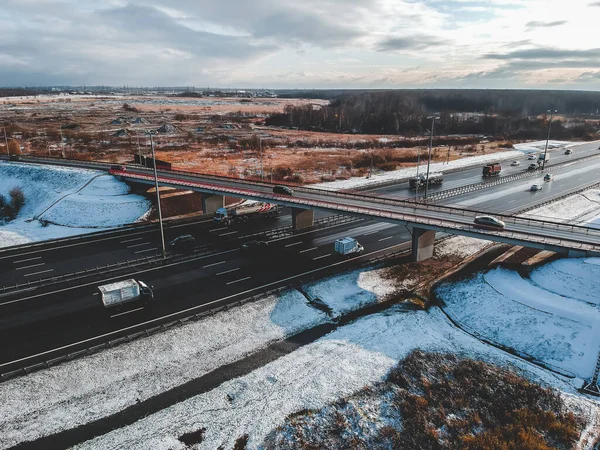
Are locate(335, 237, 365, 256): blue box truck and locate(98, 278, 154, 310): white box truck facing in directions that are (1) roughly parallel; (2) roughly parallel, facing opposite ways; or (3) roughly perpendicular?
roughly parallel

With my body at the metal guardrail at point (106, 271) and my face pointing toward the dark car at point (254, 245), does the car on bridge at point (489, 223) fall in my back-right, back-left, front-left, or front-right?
front-right

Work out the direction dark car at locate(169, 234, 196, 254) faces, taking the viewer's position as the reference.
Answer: facing the viewer and to the left of the viewer

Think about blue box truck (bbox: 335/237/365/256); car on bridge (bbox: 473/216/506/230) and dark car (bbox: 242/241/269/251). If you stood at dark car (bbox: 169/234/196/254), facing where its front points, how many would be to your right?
0

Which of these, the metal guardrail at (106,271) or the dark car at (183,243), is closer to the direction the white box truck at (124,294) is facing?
the dark car

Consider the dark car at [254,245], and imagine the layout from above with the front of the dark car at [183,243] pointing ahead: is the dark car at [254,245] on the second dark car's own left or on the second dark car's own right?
on the second dark car's own left

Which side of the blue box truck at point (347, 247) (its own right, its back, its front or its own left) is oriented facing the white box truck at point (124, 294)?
back

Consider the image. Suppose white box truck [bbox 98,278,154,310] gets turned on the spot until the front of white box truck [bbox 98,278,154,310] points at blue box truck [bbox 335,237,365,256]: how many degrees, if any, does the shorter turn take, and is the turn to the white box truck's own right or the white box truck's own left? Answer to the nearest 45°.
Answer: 0° — it already faces it

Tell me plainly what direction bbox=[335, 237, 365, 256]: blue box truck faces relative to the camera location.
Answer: facing away from the viewer and to the right of the viewer

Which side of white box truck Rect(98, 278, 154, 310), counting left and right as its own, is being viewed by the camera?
right

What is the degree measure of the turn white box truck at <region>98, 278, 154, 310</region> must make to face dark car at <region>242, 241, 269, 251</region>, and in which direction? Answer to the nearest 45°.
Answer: approximately 45° to its left

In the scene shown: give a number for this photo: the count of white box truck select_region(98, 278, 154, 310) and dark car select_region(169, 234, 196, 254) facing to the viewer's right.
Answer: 1

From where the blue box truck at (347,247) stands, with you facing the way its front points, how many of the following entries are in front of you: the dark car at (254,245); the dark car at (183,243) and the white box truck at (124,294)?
0

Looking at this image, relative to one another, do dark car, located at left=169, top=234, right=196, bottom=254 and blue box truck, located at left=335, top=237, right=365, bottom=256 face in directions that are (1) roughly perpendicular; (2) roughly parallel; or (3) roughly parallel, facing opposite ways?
roughly parallel, facing opposite ways

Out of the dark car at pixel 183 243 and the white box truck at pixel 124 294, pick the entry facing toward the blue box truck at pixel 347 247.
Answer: the white box truck at pixel 124 294
